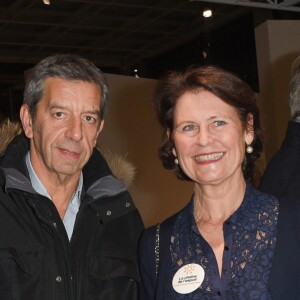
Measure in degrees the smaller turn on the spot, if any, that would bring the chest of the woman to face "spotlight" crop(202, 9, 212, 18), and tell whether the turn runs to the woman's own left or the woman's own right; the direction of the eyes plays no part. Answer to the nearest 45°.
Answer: approximately 180°

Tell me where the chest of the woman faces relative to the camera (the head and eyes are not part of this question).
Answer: toward the camera
